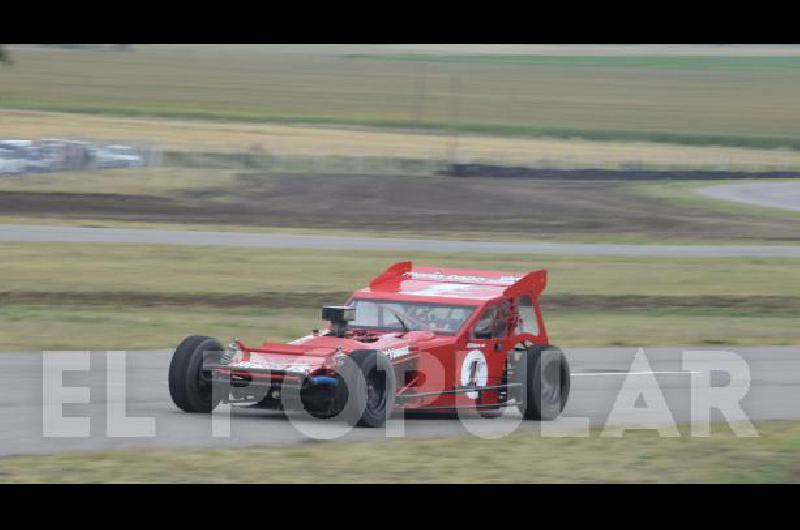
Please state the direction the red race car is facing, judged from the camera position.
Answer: facing the viewer and to the left of the viewer
